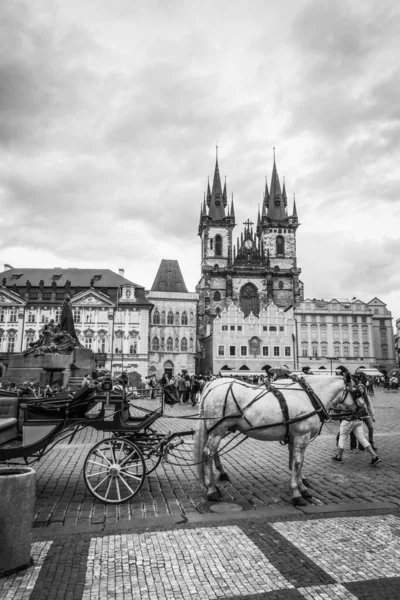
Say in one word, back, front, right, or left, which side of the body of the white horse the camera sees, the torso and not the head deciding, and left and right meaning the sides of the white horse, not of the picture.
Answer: right

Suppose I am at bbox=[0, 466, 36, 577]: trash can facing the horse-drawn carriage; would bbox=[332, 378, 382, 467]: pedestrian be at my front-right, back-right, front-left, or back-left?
front-right

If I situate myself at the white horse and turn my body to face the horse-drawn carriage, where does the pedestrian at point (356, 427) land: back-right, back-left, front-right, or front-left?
back-right

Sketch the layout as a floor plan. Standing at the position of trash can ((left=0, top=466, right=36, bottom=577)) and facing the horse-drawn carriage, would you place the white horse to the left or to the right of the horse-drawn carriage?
right

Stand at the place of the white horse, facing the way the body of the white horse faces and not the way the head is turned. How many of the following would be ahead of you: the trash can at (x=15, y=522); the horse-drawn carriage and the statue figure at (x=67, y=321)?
0

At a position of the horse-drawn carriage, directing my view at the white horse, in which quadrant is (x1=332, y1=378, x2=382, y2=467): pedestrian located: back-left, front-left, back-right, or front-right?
front-left

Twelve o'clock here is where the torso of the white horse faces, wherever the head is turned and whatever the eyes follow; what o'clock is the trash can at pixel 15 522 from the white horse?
The trash can is roughly at 4 o'clock from the white horse.

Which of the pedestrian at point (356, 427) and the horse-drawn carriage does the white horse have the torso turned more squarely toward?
the pedestrian

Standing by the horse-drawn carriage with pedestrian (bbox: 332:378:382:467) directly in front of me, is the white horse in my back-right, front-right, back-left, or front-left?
front-right

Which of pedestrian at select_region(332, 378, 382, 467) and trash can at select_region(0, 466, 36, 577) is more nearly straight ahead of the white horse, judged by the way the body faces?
the pedestrian

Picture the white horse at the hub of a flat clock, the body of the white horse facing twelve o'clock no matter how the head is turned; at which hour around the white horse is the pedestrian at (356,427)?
The pedestrian is roughly at 10 o'clock from the white horse.

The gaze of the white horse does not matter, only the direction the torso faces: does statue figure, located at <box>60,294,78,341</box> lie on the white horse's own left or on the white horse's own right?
on the white horse's own left

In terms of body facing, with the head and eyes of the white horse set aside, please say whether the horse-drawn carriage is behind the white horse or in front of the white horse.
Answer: behind
